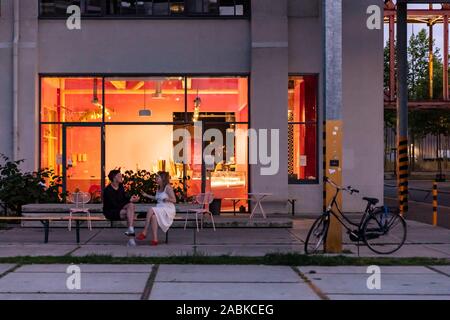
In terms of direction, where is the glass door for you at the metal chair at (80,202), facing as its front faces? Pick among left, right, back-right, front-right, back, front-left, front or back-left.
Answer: back

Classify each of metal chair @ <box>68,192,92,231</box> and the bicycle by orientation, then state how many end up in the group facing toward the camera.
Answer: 1

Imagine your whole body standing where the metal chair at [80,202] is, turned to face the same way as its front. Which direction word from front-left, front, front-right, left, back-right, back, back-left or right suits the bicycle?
front-left

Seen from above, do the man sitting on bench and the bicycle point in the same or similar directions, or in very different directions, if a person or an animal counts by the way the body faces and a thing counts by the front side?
very different directions

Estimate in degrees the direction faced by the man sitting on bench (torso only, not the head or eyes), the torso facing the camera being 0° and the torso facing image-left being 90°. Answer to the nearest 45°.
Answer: approximately 270°

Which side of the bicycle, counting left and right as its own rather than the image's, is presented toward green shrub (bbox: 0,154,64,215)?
front

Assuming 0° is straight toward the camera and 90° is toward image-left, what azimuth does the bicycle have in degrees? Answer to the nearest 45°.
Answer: approximately 90°

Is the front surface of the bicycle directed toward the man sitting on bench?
yes

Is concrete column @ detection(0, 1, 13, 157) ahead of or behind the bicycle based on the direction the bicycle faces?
ahead

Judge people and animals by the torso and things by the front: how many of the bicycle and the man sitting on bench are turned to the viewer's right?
1

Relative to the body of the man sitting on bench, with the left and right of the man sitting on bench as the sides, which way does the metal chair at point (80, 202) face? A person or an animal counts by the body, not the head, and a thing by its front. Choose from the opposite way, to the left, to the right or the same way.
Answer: to the right

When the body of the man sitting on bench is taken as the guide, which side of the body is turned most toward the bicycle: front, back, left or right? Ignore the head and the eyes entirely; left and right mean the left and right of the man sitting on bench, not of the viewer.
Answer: front

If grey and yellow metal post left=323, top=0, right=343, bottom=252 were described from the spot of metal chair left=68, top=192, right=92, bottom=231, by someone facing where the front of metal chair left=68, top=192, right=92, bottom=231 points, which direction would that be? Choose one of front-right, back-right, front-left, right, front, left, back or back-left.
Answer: front-left

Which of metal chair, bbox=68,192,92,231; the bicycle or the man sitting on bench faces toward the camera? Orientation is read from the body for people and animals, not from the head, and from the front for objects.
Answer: the metal chair
